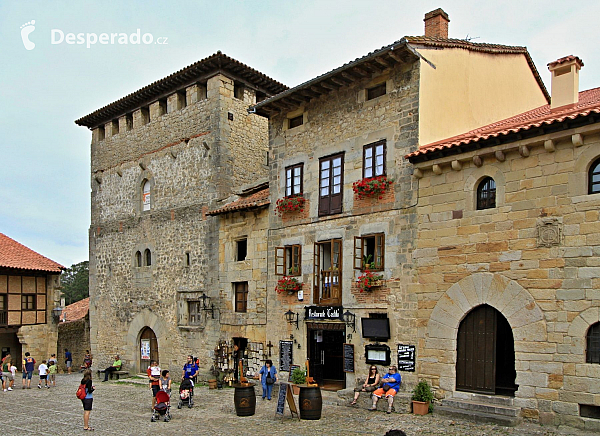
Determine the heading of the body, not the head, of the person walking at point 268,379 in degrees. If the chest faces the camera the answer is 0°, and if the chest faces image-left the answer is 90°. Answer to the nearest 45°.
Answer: approximately 0°

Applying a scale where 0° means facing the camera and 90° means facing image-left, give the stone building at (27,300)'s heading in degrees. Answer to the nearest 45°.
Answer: approximately 0°

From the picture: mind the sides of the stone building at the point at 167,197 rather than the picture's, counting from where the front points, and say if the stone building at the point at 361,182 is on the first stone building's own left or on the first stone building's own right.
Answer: on the first stone building's own left

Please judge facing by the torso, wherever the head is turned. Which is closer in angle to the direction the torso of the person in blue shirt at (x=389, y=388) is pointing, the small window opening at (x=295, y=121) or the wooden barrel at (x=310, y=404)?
the wooden barrel
